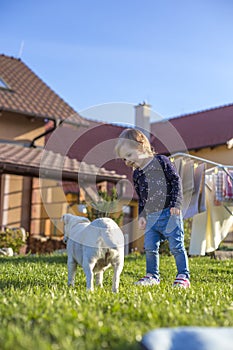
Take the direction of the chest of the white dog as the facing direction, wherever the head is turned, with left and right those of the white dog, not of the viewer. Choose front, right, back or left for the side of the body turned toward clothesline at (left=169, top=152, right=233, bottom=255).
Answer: right

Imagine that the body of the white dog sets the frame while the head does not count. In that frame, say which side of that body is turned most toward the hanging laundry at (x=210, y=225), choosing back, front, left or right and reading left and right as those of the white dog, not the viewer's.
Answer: right

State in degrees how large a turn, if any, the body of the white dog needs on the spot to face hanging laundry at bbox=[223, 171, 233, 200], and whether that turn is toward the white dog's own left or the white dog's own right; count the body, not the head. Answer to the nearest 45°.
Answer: approximately 90° to the white dog's own right

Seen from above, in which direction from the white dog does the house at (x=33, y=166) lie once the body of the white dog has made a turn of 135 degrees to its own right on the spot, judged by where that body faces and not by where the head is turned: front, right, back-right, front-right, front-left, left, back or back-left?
left

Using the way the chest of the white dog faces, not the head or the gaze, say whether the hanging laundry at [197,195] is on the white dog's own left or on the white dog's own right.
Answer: on the white dog's own right

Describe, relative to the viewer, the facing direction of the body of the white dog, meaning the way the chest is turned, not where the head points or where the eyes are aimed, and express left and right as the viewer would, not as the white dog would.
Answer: facing away from the viewer and to the left of the viewer

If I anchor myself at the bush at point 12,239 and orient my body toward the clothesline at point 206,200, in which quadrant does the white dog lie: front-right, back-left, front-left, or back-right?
front-right
